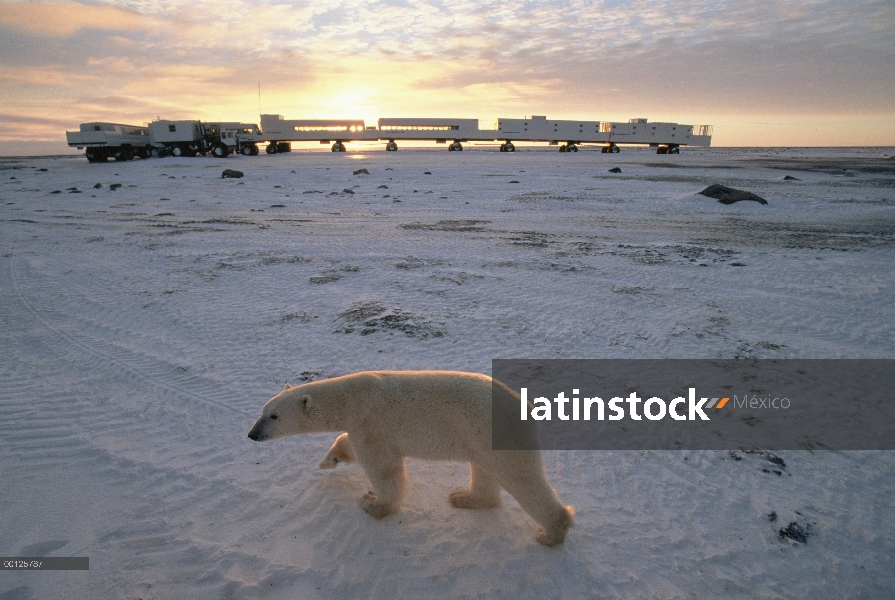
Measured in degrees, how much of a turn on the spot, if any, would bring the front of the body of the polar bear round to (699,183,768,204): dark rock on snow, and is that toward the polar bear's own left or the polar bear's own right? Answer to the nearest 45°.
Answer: approximately 135° to the polar bear's own right

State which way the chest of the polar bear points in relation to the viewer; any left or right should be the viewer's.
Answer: facing to the left of the viewer
